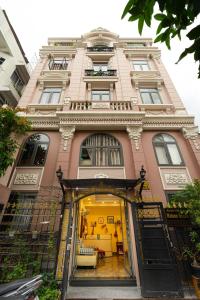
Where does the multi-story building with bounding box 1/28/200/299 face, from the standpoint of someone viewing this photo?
facing the viewer

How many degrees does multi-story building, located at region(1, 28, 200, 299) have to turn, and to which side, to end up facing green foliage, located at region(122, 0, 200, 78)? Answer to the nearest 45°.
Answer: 0° — it already faces it
